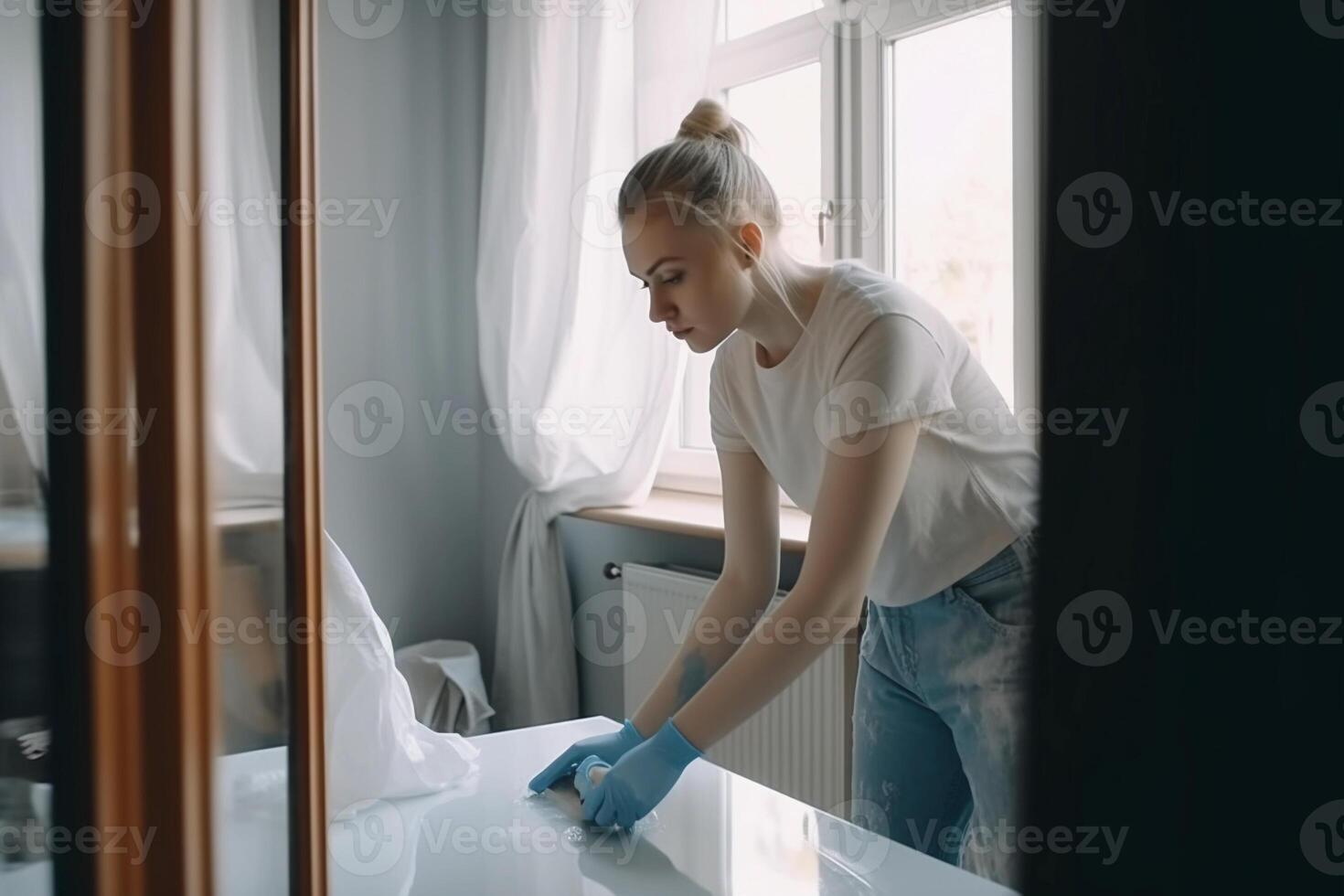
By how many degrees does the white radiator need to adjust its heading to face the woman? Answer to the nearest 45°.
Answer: approximately 45° to its left

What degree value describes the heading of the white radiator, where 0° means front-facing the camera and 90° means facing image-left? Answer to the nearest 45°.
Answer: approximately 45°

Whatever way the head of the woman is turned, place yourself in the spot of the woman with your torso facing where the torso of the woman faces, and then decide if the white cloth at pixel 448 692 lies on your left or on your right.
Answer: on your right

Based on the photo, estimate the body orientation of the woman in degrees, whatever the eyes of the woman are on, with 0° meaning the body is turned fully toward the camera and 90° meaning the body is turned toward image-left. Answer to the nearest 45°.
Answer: approximately 45°

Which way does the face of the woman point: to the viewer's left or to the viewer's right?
to the viewer's left

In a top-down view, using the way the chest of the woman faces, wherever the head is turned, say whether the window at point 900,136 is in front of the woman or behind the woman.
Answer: behind
